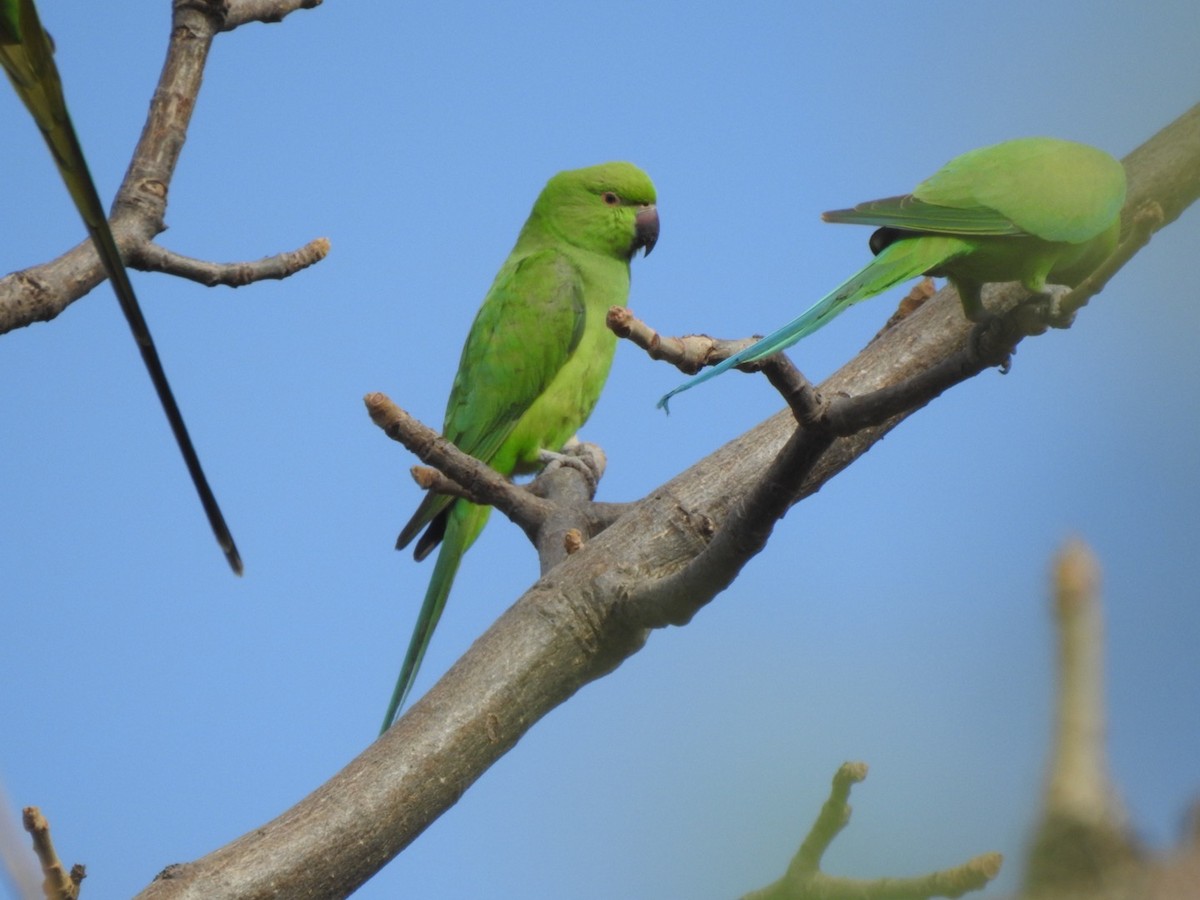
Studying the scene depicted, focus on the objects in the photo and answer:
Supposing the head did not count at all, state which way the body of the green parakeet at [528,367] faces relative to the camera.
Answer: to the viewer's right

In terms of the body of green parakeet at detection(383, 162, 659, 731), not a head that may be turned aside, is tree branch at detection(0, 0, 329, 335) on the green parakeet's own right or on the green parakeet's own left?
on the green parakeet's own right

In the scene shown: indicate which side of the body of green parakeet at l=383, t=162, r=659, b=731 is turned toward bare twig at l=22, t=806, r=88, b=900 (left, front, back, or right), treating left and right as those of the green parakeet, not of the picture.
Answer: back

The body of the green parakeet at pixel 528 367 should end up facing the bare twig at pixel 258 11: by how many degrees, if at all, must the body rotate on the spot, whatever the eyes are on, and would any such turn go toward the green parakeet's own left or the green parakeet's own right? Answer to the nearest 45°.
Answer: approximately 180°

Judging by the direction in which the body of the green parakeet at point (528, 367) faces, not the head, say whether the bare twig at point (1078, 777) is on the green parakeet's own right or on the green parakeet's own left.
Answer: on the green parakeet's own right
